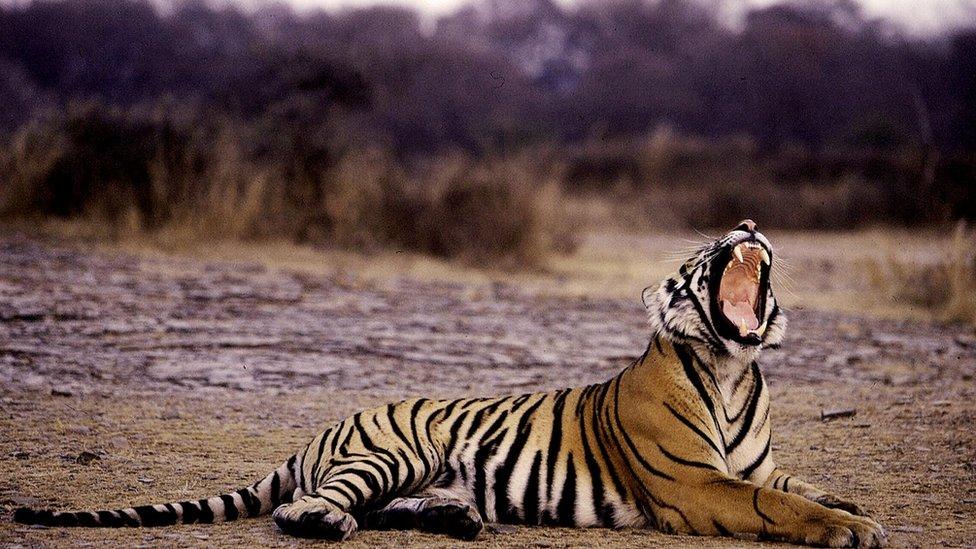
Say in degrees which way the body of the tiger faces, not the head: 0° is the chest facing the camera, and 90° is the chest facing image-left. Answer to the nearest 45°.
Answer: approximately 270°
